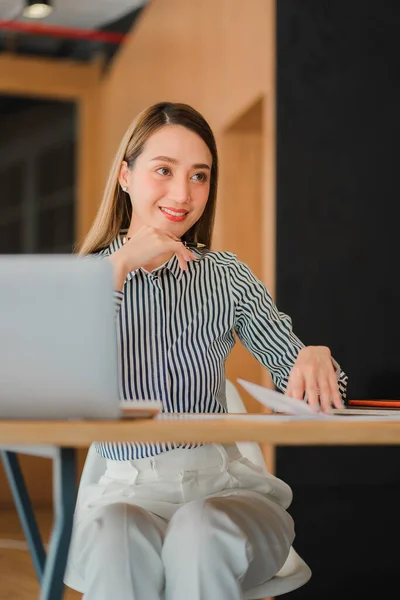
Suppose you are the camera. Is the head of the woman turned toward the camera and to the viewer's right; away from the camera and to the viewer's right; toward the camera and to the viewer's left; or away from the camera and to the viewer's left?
toward the camera and to the viewer's right

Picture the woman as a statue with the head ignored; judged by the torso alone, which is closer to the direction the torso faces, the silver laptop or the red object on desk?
the silver laptop

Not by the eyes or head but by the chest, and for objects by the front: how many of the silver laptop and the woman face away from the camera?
1

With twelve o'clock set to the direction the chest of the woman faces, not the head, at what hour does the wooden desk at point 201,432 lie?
The wooden desk is roughly at 12 o'clock from the woman.

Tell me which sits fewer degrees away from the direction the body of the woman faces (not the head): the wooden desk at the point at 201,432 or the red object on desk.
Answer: the wooden desk

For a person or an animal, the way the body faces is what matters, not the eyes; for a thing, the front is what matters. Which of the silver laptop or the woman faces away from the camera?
the silver laptop

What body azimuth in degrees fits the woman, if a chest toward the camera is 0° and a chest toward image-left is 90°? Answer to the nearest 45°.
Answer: approximately 0°

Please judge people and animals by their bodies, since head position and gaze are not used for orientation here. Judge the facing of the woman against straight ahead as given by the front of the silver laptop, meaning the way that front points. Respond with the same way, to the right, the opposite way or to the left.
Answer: the opposite way

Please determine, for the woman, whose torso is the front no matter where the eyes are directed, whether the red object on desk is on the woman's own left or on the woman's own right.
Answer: on the woman's own left

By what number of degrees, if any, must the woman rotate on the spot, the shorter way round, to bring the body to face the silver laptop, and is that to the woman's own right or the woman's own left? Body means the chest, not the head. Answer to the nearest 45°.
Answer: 0° — they already face it

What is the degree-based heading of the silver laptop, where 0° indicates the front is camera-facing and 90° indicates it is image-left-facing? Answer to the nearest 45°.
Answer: approximately 180°
